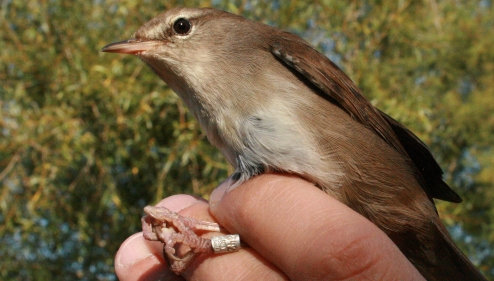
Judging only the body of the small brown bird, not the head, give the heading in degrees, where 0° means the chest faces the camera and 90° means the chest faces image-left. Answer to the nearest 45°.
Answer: approximately 90°
